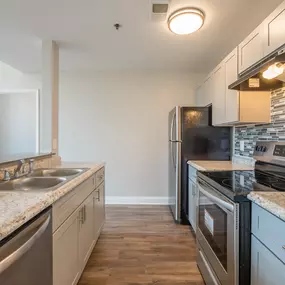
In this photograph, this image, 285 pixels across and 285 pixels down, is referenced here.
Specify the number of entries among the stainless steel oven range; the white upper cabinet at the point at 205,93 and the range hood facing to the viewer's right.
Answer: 0

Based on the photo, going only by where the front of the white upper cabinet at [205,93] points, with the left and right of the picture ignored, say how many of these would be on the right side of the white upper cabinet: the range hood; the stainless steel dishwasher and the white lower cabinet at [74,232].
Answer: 0

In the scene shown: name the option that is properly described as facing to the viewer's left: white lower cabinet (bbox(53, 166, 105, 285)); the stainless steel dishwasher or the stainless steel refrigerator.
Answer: the stainless steel refrigerator

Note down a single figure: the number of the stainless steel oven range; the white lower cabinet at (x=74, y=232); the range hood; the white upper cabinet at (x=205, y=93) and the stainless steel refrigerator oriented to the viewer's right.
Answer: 1

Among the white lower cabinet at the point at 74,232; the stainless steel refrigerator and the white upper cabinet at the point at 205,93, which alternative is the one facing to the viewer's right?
the white lower cabinet

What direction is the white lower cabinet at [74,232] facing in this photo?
to the viewer's right

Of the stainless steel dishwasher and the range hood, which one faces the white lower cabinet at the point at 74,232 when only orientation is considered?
the range hood

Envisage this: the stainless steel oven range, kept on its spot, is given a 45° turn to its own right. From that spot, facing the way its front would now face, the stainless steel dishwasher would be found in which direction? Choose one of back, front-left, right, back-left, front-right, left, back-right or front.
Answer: front-left

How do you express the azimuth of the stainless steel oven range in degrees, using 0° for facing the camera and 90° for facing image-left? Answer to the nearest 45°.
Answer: approximately 45°

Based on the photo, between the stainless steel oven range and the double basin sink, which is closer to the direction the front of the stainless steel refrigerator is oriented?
the double basin sink

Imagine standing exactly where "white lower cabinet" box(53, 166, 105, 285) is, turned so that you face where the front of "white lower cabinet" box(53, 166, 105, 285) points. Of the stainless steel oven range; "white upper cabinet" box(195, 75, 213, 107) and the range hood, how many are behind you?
0

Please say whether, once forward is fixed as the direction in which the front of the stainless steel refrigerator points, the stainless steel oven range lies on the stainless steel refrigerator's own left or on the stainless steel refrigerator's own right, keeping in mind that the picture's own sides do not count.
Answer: on the stainless steel refrigerator's own left

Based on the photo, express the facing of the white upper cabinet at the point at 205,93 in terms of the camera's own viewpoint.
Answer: facing to the left of the viewer

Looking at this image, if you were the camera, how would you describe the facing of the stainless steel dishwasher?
facing the viewer and to the right of the viewer

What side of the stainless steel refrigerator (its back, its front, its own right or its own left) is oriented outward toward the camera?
left

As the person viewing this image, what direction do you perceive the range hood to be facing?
facing the viewer and to the left of the viewer
